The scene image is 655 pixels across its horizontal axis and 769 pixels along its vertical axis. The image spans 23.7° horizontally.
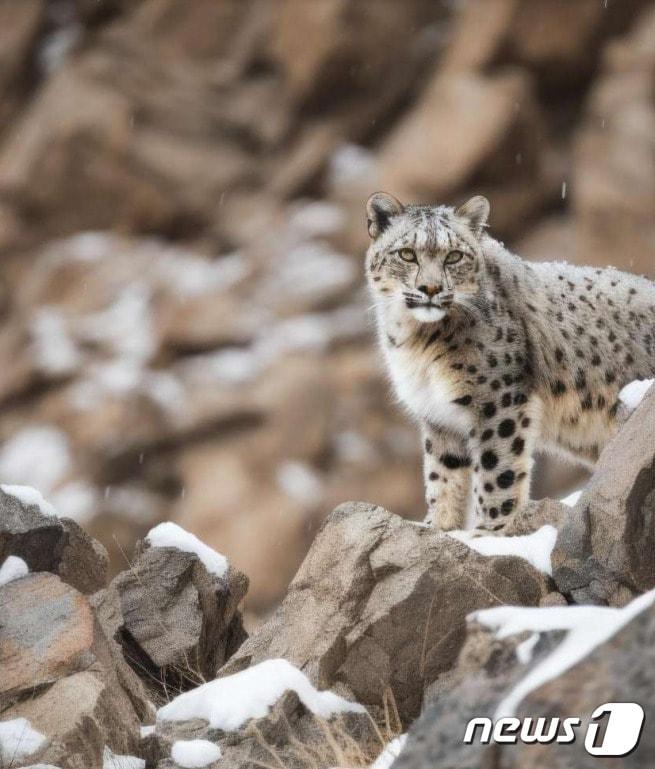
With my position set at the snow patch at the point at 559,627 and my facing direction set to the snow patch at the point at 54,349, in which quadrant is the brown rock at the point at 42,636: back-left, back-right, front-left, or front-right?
front-left

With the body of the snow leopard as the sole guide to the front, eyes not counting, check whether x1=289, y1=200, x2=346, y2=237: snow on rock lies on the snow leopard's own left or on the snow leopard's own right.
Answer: on the snow leopard's own right

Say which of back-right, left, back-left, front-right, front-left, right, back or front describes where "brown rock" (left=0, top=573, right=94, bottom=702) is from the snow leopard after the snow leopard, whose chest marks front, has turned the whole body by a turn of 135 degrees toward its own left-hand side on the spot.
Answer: back-right

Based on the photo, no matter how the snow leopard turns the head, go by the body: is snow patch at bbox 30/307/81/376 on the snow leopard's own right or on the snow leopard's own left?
on the snow leopard's own right

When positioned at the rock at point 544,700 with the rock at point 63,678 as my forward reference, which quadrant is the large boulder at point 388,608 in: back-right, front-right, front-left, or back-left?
front-right

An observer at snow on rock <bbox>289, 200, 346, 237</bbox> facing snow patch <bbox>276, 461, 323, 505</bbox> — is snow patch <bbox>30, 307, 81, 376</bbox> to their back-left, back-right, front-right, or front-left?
front-right

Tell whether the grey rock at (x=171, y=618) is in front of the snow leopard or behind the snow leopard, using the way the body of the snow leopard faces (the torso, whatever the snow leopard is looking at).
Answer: in front

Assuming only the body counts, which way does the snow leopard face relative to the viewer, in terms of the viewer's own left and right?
facing the viewer and to the left of the viewer

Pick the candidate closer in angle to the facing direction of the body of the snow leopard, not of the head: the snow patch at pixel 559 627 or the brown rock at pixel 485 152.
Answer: the snow patch

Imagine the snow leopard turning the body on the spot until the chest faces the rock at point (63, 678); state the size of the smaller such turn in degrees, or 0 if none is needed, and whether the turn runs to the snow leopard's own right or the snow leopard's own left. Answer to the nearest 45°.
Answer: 0° — it already faces it

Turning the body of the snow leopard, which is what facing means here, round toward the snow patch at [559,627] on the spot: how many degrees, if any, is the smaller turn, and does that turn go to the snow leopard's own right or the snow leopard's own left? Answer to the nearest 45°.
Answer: approximately 45° to the snow leopard's own left

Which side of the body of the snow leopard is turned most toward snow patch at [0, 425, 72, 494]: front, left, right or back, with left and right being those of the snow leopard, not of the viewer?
right

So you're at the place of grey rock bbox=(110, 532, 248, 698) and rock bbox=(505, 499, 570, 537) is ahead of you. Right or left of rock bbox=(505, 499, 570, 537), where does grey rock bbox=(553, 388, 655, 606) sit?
right

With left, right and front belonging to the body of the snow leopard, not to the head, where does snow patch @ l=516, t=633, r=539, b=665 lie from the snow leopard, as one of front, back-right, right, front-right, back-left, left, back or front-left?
front-left

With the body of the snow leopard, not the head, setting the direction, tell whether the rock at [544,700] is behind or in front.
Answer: in front

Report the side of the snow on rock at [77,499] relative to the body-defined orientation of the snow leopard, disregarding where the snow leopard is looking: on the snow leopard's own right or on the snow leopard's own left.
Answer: on the snow leopard's own right
